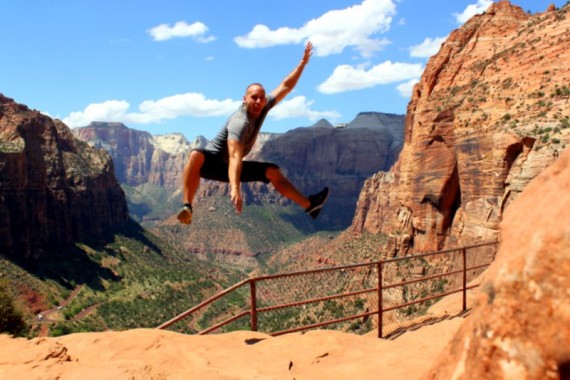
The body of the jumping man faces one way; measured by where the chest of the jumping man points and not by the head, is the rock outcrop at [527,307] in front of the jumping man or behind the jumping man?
in front

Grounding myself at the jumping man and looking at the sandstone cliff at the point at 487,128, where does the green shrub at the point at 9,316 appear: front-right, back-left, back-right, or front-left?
front-left

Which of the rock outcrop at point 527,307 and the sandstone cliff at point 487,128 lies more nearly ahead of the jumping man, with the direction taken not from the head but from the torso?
the rock outcrop

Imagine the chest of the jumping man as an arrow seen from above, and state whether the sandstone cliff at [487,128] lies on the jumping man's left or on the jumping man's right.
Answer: on the jumping man's left

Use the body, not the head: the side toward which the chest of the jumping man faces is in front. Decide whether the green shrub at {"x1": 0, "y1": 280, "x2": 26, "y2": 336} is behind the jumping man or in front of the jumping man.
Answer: behind

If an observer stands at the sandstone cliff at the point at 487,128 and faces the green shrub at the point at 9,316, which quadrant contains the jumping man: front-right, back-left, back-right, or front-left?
front-left

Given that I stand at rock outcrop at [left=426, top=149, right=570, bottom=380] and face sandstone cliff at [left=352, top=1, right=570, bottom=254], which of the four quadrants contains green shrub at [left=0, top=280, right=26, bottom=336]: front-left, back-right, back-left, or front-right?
front-left
